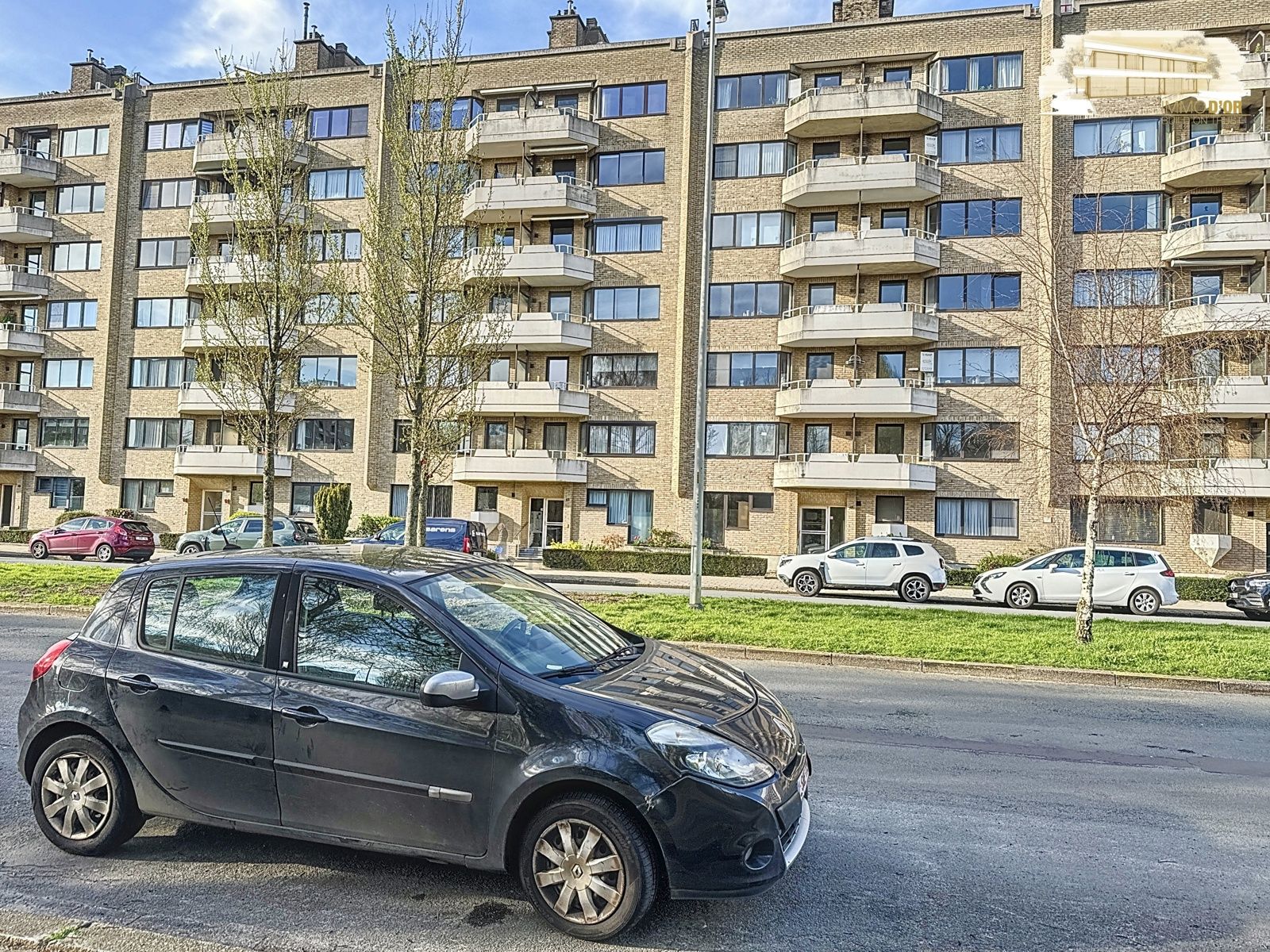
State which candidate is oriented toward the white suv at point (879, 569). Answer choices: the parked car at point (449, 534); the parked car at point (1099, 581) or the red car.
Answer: the parked car at point (1099, 581)

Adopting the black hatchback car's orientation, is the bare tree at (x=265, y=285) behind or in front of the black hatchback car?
behind

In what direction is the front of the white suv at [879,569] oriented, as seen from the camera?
facing to the left of the viewer

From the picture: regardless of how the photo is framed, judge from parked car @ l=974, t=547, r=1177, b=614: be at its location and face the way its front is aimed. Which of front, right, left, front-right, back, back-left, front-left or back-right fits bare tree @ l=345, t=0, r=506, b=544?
front-left

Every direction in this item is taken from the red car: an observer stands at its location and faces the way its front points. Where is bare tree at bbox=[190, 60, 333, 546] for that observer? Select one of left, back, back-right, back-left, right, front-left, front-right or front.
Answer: back-left

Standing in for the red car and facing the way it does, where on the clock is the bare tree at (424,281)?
The bare tree is roughly at 7 o'clock from the red car.

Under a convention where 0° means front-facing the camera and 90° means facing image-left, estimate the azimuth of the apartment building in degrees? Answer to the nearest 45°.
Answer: approximately 0°

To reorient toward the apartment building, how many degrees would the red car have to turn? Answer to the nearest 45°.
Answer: approximately 135° to its right

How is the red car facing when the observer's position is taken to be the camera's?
facing away from the viewer and to the left of the viewer

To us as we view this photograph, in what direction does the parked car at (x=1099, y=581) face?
facing to the left of the viewer

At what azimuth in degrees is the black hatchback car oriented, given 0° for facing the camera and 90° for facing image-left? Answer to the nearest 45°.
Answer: approximately 315°

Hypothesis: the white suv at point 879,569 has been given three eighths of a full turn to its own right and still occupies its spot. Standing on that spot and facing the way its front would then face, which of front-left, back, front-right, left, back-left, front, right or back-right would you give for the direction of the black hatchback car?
back-right

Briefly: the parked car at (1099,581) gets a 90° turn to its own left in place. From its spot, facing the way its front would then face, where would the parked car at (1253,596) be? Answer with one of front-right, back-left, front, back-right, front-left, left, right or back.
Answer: left

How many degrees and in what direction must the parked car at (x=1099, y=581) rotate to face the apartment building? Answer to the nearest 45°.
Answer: approximately 45° to its right

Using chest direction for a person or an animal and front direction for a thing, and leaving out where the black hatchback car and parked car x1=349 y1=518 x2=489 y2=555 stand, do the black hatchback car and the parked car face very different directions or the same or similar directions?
very different directions

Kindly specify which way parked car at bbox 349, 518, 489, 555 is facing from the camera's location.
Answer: facing away from the viewer and to the left of the viewer

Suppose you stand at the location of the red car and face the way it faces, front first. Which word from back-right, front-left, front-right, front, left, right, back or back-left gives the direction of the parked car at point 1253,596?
back

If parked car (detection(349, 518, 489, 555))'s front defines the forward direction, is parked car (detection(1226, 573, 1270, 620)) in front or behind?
behind
